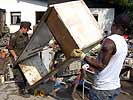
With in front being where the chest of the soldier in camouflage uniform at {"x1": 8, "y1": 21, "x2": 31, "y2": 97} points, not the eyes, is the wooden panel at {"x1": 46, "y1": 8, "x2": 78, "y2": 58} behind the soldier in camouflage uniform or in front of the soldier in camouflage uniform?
in front

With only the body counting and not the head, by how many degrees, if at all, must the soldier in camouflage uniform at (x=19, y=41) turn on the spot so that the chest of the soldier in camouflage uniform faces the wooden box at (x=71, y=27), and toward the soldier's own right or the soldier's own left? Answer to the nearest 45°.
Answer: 0° — they already face it

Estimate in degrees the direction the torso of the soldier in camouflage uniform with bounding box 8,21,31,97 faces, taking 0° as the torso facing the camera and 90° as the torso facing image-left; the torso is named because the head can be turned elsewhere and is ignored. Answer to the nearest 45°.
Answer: approximately 315°
